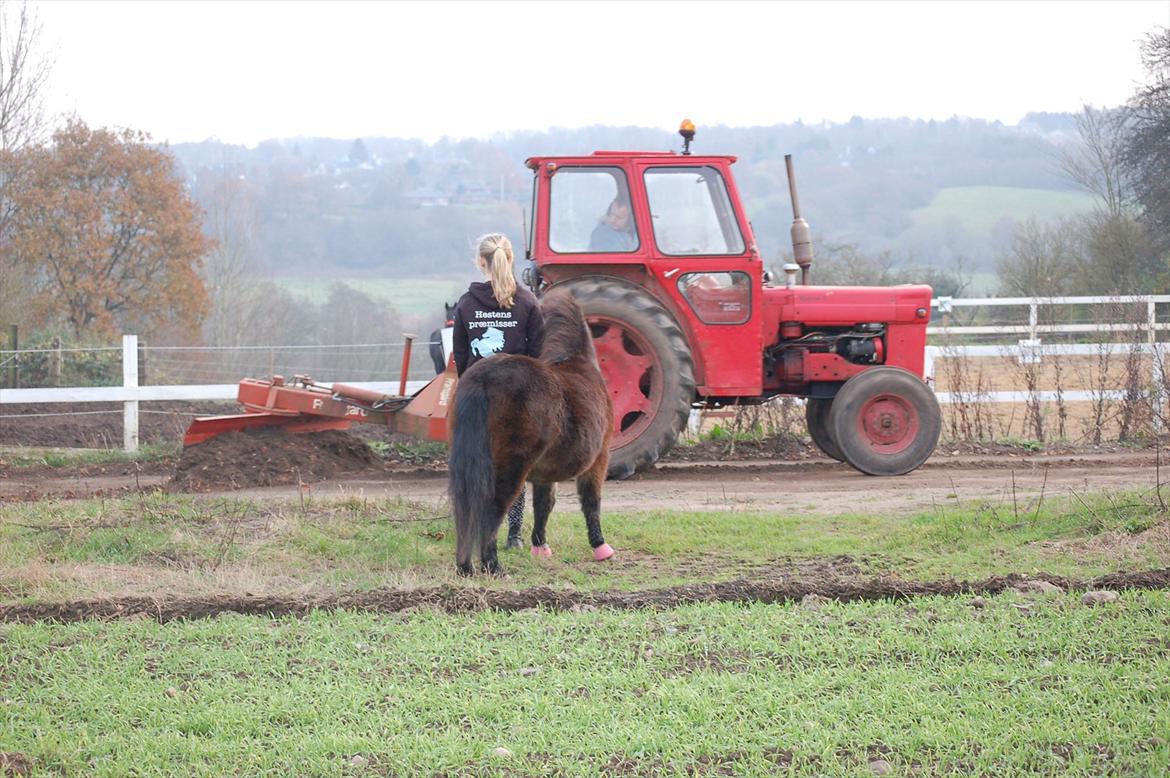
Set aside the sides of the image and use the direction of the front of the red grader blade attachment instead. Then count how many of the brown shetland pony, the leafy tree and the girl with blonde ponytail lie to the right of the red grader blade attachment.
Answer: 2

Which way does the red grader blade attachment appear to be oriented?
to the viewer's right

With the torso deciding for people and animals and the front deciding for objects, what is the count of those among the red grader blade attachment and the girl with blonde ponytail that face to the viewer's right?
1

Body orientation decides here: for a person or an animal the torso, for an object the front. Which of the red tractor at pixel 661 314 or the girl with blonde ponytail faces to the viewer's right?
the red tractor

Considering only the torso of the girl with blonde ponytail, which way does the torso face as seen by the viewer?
away from the camera

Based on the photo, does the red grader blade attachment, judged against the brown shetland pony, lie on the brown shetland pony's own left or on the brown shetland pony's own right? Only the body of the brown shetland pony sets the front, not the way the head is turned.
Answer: on the brown shetland pony's own left

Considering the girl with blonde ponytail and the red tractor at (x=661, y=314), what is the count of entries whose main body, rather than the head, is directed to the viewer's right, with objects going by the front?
1

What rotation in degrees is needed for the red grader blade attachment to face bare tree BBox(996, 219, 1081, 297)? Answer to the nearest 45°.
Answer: approximately 45° to its left

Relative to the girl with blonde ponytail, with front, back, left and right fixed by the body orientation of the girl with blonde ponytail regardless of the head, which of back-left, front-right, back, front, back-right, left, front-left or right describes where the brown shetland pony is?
back

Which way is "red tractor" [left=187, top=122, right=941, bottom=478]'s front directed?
to the viewer's right

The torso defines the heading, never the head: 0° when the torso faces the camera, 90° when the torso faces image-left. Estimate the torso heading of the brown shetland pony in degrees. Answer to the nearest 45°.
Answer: approximately 225°
